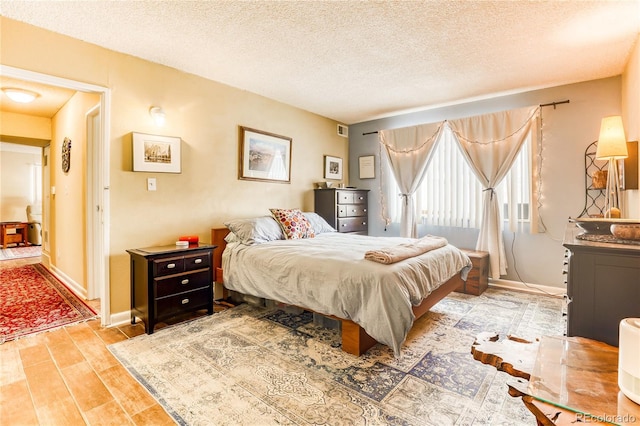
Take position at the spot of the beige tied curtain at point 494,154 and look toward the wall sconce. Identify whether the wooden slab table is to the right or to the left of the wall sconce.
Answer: left

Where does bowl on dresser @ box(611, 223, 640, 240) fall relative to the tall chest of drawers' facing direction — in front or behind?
in front

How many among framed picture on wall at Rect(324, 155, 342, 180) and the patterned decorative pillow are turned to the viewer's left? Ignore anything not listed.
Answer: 0

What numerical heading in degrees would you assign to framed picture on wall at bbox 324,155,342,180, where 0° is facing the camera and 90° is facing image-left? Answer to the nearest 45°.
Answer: approximately 315°

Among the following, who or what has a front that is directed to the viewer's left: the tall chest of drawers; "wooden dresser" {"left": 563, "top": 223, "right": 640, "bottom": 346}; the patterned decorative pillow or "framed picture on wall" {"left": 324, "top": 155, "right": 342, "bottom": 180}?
the wooden dresser

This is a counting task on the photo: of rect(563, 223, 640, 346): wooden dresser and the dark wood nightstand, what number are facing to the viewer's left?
1

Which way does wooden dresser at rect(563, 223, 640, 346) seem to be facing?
to the viewer's left

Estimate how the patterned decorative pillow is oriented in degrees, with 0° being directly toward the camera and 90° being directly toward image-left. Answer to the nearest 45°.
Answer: approximately 315°

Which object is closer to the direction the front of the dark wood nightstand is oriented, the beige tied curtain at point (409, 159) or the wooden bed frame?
the wooden bed frame

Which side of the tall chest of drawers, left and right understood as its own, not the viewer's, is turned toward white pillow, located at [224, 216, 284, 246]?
right

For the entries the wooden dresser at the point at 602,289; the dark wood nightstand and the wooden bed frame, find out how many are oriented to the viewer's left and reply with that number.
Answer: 1
